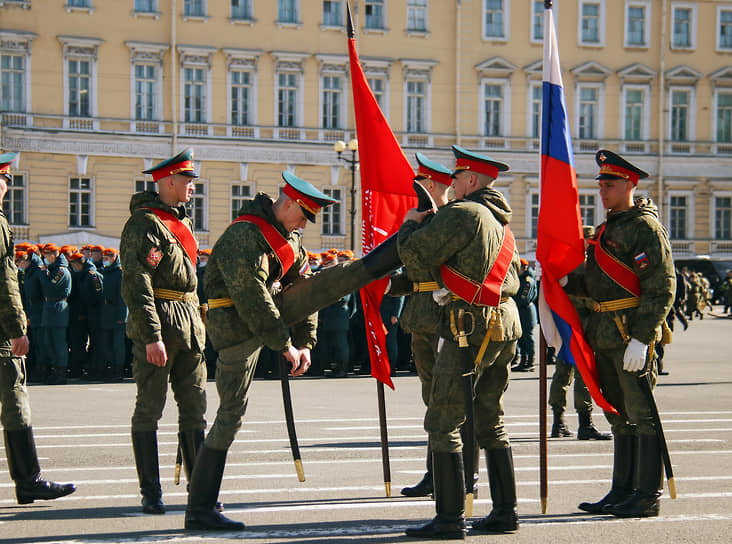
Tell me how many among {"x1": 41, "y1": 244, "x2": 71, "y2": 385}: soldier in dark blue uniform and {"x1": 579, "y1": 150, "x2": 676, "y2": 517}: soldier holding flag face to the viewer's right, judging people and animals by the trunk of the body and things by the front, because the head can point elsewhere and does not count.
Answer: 0

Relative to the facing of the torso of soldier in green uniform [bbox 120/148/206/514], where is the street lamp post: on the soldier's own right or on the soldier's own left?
on the soldier's own left

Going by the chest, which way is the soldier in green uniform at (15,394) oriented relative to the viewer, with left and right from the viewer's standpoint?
facing to the right of the viewer

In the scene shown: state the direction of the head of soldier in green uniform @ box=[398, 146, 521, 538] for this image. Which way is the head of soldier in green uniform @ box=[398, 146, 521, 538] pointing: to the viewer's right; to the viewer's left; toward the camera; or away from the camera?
to the viewer's left

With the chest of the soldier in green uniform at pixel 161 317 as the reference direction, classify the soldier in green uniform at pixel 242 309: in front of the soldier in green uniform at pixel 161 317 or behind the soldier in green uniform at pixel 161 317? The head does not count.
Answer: in front

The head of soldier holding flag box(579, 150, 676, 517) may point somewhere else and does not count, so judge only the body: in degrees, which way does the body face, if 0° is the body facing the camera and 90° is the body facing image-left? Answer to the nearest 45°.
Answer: approximately 45°

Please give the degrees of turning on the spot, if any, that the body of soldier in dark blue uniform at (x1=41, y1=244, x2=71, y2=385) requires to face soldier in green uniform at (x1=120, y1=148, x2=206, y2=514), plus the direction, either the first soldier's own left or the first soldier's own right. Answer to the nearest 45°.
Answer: approximately 45° to the first soldier's own left

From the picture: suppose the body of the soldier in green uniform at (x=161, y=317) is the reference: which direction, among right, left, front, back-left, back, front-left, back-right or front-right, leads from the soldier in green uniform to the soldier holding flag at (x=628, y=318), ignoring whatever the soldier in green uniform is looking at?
front-left

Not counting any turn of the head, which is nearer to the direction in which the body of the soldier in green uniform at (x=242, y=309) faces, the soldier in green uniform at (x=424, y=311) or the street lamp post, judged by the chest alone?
the soldier in green uniform

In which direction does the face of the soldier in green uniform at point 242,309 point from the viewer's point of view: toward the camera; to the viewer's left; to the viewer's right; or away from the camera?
to the viewer's right

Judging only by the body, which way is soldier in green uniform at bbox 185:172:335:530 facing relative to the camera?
to the viewer's right

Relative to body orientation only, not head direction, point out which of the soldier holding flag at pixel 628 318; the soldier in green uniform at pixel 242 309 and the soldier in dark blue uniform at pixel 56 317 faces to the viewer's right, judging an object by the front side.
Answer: the soldier in green uniform at pixel 242 309

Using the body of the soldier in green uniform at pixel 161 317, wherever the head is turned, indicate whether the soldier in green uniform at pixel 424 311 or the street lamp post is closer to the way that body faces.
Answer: the soldier in green uniform
